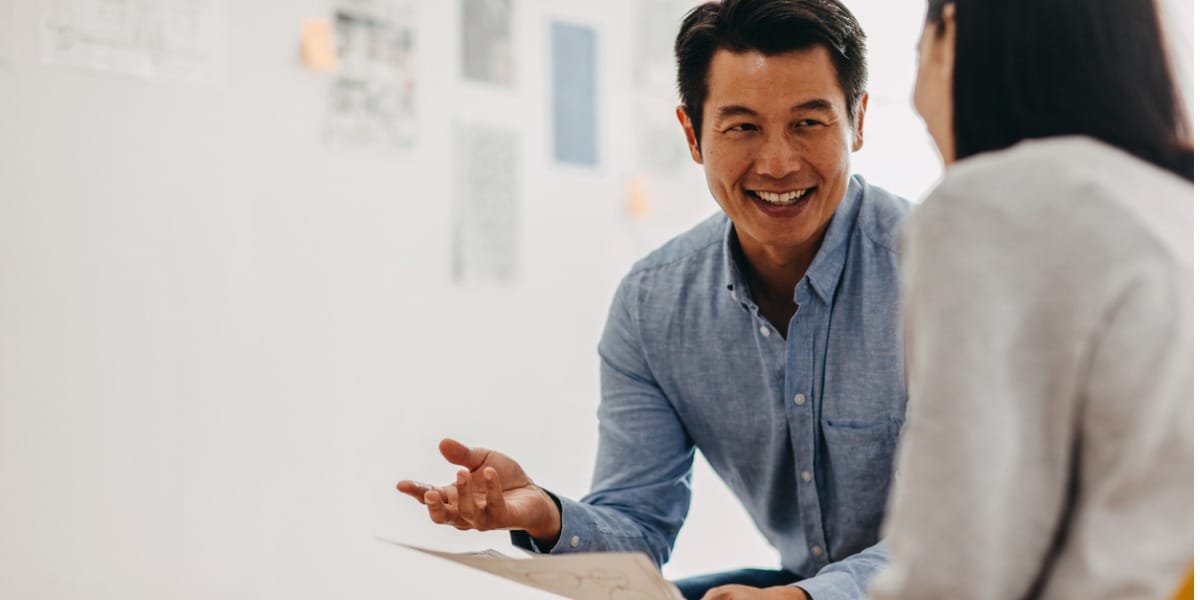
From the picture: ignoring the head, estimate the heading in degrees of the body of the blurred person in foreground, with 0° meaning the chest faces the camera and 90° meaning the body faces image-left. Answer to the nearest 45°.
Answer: approximately 135°

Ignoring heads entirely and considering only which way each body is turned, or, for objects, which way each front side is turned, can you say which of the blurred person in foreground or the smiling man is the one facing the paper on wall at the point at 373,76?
the blurred person in foreground

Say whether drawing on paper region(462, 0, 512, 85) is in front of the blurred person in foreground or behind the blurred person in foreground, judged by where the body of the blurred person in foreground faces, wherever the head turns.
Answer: in front

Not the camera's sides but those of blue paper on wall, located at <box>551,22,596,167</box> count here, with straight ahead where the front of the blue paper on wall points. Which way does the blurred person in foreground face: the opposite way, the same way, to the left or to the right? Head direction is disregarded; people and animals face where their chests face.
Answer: the opposite way

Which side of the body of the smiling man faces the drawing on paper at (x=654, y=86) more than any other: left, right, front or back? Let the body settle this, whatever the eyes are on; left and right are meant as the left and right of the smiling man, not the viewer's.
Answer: back

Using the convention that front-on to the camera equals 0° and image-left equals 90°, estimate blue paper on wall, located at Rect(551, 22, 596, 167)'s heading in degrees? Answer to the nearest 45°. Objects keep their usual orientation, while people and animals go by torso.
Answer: approximately 315°

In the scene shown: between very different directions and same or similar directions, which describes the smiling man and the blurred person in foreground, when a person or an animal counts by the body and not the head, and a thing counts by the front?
very different directions

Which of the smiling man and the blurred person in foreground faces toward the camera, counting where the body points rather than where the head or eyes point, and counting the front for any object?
the smiling man

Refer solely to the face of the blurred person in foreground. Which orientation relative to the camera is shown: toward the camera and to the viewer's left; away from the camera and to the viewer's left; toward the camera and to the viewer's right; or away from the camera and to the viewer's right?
away from the camera and to the viewer's left

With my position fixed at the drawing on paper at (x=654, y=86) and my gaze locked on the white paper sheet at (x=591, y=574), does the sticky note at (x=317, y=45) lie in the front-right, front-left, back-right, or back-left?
front-right

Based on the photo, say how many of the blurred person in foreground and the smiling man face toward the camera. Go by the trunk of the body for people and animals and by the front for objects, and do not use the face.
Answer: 1

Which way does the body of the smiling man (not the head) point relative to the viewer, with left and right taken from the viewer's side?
facing the viewer

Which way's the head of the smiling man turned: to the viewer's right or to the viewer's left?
to the viewer's right

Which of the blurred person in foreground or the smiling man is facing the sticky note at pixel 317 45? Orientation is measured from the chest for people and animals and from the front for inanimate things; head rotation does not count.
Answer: the blurred person in foreground

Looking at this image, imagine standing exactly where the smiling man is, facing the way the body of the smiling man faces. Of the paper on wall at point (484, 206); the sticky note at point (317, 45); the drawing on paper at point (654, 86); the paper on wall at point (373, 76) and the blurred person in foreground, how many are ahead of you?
1
